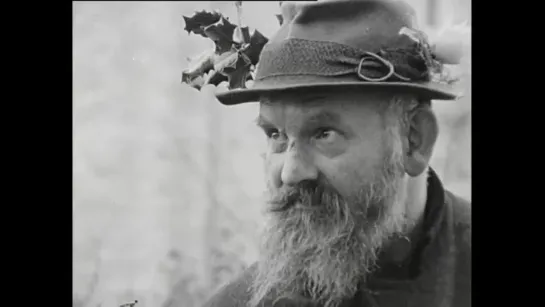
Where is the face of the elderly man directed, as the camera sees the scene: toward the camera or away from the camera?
toward the camera

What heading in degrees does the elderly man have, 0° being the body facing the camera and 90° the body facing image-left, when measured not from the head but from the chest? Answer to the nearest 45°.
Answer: approximately 45°
